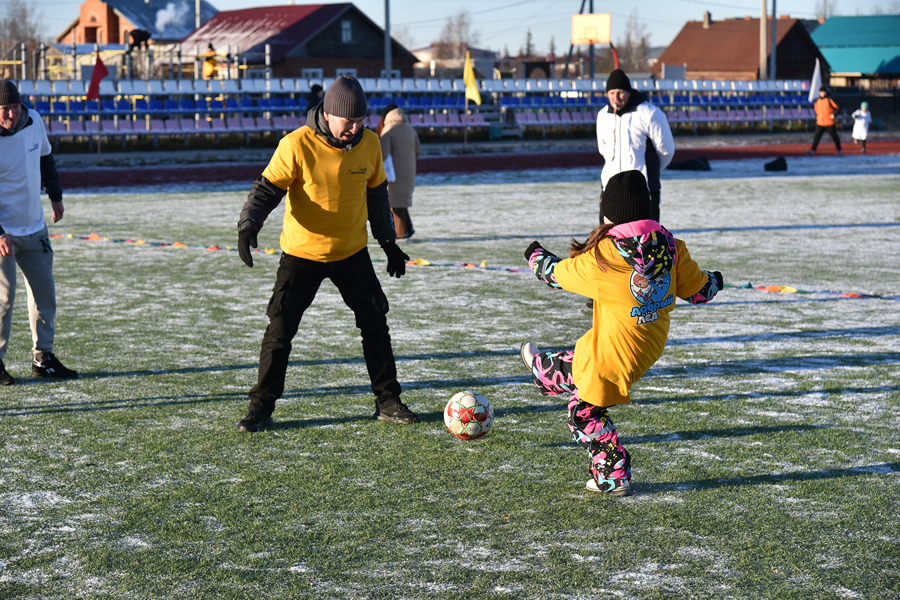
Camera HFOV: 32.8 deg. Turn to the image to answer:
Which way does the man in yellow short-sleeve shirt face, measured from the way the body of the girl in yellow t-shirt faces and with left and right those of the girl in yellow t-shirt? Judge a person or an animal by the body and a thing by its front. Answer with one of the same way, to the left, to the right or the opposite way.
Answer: the opposite way

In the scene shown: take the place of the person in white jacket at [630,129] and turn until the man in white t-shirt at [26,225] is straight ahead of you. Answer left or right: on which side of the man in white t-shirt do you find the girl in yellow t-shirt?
left

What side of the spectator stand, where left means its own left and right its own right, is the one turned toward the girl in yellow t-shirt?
front

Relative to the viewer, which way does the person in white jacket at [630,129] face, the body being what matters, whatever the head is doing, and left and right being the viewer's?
facing the viewer and to the left of the viewer

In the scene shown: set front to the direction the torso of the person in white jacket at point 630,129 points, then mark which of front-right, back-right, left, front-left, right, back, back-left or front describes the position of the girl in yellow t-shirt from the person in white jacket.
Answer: front-left

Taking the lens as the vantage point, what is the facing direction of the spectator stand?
facing the viewer

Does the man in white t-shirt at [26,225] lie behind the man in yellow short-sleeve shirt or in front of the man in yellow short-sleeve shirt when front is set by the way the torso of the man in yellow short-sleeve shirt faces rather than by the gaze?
behind

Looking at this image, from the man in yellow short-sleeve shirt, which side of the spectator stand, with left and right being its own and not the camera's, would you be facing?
front

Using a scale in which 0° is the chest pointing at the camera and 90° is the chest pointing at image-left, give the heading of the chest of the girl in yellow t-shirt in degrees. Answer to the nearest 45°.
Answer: approximately 135°

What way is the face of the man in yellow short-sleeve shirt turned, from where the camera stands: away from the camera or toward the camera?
toward the camera

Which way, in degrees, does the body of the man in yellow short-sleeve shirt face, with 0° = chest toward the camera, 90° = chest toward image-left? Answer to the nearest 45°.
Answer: approximately 315°

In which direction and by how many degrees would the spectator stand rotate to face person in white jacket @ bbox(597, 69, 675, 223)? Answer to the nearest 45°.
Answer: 0° — it already faces them

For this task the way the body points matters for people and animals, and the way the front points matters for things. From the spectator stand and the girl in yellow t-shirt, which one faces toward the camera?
the spectator stand

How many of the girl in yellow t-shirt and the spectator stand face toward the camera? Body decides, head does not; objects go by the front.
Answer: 1

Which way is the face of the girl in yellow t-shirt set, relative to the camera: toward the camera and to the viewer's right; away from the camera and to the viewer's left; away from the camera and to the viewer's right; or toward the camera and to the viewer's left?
away from the camera and to the viewer's left
